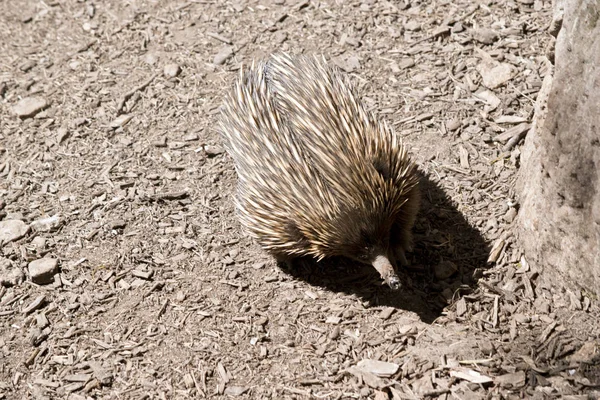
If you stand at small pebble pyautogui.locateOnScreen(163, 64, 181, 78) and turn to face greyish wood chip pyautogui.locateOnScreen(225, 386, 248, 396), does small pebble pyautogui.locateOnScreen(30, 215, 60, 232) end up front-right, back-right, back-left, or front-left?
front-right

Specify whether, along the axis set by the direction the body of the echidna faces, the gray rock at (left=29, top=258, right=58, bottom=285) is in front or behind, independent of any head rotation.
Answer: behind

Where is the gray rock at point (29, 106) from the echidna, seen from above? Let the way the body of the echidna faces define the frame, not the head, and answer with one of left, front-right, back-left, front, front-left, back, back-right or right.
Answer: back

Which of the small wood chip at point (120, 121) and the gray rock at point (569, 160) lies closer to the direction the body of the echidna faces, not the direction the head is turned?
the gray rock

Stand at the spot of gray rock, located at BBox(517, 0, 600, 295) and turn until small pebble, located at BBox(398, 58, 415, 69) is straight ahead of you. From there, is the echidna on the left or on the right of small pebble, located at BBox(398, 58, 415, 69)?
left

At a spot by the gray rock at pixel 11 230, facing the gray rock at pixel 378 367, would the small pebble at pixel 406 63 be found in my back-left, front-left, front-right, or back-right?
front-left

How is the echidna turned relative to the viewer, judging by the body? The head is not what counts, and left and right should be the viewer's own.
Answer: facing the viewer and to the right of the viewer

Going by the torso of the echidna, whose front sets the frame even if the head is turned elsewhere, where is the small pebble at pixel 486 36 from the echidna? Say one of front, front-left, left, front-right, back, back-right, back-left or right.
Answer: left

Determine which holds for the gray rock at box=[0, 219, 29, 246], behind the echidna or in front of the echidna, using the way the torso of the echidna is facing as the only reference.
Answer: behind

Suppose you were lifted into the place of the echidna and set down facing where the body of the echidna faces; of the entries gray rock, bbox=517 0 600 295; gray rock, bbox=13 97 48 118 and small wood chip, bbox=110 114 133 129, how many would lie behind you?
2

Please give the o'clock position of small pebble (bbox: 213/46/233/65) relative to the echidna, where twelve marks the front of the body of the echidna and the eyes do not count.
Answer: The small pebble is roughly at 7 o'clock from the echidna.

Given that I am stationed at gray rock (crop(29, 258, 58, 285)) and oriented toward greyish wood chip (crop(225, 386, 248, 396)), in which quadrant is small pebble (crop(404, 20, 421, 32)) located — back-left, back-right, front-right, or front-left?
front-left

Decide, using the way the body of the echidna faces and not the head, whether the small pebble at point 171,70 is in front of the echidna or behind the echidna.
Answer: behind

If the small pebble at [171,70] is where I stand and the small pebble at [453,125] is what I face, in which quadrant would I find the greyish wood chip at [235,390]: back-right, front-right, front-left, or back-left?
front-right

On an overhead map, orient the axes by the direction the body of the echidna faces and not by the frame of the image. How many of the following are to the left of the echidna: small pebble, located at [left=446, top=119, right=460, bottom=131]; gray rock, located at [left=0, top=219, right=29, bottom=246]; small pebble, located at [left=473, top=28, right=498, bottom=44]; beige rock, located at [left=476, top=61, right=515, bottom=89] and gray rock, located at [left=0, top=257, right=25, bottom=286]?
3
